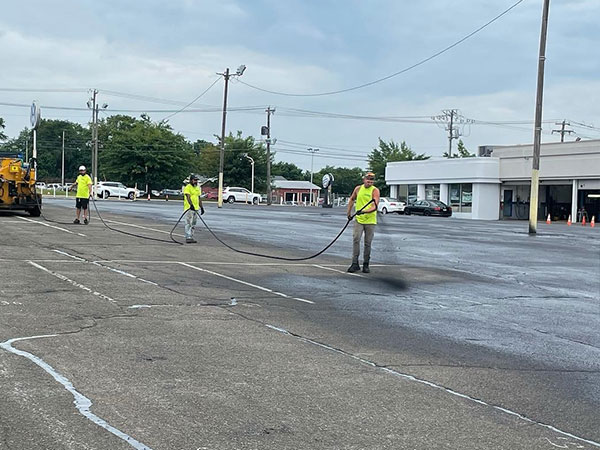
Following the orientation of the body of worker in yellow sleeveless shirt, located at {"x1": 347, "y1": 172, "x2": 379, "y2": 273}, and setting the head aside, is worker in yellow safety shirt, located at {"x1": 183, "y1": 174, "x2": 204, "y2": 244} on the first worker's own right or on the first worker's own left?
on the first worker's own right

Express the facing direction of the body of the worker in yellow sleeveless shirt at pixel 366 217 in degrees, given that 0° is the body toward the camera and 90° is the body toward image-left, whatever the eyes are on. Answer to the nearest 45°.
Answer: approximately 0°

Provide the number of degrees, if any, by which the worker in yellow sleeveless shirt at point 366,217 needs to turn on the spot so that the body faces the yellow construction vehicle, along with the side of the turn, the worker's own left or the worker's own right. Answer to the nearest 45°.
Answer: approximately 135° to the worker's own right
